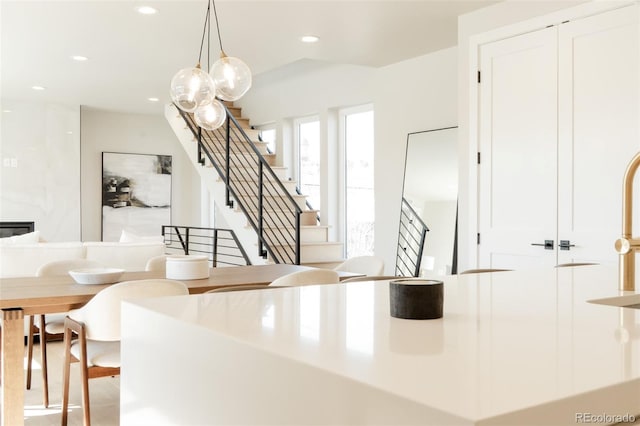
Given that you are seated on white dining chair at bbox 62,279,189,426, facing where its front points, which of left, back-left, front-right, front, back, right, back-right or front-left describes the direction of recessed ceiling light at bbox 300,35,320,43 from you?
right

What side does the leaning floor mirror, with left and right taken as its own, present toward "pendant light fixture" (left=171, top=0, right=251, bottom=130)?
front

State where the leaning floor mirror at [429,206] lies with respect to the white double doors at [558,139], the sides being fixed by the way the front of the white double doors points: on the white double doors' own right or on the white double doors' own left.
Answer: on the white double doors' own right

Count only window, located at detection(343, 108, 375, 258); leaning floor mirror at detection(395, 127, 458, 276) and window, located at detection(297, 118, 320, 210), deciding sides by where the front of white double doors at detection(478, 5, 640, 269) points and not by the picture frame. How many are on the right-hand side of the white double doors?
3

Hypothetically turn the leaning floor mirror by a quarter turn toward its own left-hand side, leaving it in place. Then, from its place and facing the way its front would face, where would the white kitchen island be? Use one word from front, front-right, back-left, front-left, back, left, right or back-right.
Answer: front-right

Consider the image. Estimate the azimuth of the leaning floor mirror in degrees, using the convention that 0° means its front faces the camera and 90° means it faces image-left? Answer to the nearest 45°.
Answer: approximately 45°

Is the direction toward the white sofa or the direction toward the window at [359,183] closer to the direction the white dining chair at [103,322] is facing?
the white sofa

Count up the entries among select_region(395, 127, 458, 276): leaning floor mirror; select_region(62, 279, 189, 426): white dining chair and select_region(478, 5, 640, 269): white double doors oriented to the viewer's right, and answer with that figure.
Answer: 0

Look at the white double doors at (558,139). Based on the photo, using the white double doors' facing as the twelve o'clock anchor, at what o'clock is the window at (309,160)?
The window is roughly at 3 o'clock from the white double doors.

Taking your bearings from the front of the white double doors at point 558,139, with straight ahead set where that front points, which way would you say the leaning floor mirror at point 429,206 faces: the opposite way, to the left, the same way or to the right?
the same way

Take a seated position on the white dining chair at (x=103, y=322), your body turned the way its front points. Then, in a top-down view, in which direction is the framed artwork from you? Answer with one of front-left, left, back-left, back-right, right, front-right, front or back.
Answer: front-right

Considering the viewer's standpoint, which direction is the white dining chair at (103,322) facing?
facing away from the viewer and to the left of the viewer

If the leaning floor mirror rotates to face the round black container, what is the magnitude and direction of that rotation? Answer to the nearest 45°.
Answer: approximately 45° to its left

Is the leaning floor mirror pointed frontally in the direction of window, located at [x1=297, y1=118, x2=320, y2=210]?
no

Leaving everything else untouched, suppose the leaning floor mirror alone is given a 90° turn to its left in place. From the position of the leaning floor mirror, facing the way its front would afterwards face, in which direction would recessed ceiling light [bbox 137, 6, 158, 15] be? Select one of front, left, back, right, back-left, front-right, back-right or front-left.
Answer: right
